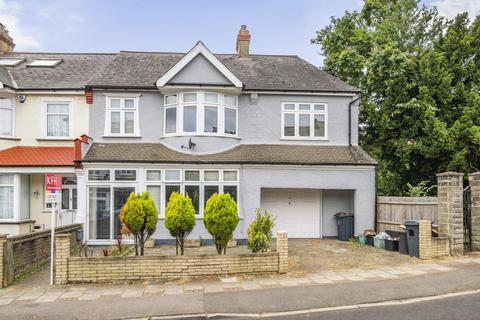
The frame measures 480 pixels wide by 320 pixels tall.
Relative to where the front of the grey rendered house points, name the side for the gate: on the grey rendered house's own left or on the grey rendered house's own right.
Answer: on the grey rendered house's own left

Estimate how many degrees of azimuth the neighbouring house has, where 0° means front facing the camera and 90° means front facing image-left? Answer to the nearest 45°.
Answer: approximately 0°

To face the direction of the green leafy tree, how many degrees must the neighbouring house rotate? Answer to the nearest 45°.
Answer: approximately 90° to its left

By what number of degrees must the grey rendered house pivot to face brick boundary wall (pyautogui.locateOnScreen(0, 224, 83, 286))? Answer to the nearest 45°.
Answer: approximately 45° to its right

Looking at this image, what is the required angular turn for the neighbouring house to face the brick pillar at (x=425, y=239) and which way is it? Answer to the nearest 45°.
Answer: approximately 45° to its left

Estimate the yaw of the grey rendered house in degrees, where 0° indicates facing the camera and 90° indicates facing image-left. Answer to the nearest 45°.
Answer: approximately 0°

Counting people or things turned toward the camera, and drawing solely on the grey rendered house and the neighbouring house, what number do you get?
2
